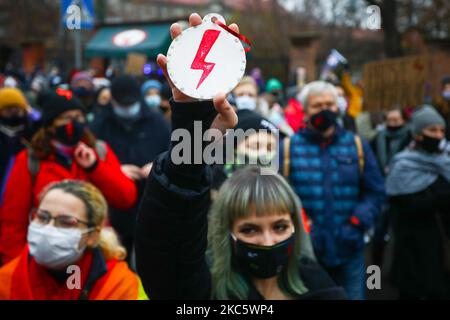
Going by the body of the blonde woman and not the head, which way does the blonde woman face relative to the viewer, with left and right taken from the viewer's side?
facing the viewer and to the left of the viewer

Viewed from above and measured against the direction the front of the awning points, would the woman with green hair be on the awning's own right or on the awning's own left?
on the awning's own left

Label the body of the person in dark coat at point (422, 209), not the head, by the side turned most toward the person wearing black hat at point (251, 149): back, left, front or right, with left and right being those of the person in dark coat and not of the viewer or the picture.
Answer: right

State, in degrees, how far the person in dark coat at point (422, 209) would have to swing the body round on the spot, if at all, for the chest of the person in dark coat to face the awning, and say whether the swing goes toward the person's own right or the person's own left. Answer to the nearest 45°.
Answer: approximately 180°

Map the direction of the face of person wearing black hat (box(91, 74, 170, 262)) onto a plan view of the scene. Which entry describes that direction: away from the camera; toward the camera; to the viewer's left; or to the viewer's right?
toward the camera

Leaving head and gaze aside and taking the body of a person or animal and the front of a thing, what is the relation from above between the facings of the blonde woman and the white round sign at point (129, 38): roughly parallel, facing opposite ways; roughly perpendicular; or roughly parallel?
roughly parallel

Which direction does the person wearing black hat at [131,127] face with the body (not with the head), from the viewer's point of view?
toward the camera

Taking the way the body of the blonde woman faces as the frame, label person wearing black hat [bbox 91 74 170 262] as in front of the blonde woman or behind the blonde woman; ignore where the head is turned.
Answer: behind

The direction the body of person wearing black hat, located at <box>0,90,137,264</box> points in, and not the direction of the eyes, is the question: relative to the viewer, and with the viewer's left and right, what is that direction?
facing the viewer

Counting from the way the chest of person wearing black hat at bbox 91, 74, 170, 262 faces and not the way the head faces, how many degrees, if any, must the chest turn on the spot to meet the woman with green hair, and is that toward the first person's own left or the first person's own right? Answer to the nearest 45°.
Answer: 0° — they already face them

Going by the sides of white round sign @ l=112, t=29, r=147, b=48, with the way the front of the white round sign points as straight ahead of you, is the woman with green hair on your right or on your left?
on your left

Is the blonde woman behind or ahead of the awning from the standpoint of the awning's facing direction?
ahead

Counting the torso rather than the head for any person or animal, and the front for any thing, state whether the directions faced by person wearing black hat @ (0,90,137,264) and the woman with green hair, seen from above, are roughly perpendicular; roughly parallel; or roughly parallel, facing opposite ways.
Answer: roughly parallel

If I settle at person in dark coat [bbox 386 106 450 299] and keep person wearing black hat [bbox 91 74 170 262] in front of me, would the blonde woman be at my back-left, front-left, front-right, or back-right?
front-left

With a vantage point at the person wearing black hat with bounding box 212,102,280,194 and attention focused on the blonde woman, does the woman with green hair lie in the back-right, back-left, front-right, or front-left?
front-left

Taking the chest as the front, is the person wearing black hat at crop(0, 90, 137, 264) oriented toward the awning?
no

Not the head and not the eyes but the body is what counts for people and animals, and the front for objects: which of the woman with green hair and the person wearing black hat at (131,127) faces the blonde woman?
the person wearing black hat

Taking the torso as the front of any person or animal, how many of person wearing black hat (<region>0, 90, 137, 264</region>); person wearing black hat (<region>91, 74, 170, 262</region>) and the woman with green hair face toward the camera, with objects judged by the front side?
3

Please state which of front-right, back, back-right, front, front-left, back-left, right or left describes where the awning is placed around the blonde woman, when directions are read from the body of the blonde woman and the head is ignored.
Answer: back-right

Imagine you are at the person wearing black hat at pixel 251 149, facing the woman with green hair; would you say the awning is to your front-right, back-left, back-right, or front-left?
back-right
